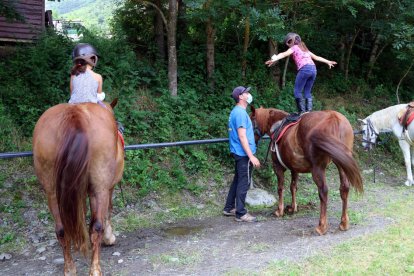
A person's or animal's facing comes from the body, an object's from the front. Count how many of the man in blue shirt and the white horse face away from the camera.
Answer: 0

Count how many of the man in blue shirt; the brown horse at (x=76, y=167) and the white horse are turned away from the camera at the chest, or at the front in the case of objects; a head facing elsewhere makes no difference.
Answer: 1

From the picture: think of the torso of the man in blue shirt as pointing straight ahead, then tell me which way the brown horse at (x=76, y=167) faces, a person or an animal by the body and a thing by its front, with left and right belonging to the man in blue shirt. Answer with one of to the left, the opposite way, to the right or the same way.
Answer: to the left

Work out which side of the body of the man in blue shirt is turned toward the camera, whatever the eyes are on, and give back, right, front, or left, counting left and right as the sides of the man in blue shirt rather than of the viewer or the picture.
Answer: right

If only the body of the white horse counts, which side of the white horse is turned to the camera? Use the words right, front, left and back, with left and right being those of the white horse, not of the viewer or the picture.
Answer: left

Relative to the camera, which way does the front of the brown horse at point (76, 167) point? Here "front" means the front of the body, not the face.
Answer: away from the camera

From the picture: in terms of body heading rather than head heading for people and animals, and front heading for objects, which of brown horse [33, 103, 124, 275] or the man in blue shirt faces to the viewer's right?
the man in blue shirt

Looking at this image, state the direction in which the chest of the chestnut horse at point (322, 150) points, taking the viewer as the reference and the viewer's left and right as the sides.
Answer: facing away from the viewer and to the left of the viewer

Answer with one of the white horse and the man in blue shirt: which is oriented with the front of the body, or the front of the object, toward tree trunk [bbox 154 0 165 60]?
the white horse

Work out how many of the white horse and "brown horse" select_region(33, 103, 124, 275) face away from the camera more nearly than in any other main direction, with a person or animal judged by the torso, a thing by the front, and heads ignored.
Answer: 1

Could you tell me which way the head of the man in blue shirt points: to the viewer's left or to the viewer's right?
to the viewer's right

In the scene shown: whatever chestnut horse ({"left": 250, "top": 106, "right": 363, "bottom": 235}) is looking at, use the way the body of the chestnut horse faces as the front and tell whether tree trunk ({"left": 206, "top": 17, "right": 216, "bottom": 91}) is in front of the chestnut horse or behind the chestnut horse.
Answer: in front
